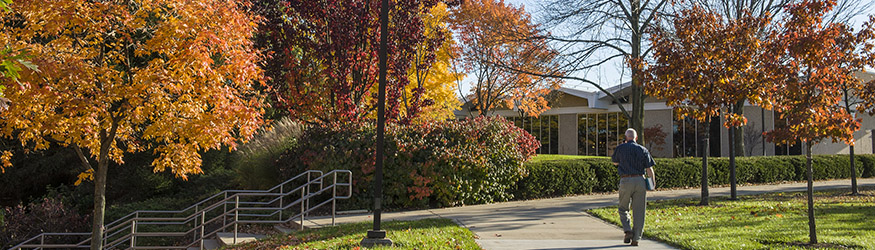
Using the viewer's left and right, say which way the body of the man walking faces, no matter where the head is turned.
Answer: facing away from the viewer

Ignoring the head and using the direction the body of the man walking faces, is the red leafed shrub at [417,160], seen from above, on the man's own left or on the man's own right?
on the man's own left

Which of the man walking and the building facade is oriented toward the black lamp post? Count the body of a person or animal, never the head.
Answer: the building facade

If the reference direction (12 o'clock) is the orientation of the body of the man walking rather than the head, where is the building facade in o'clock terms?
The building facade is roughly at 12 o'clock from the man walking.

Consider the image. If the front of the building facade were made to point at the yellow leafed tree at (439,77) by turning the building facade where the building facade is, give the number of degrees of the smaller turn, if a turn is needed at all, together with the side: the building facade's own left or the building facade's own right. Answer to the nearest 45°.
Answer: approximately 45° to the building facade's own right

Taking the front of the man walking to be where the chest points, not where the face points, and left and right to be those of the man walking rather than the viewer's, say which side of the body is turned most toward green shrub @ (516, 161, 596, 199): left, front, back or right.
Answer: front

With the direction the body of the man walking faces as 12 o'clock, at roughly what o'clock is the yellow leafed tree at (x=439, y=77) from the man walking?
The yellow leafed tree is roughly at 11 o'clock from the man walking.

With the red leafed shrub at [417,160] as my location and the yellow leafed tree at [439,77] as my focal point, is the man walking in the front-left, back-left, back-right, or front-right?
back-right

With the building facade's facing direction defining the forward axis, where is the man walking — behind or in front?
in front

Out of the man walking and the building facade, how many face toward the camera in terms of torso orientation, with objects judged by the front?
1

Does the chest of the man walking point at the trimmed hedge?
yes

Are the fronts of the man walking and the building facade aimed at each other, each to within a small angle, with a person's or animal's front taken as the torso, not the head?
yes

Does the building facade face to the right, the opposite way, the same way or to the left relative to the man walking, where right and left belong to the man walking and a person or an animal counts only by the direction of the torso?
the opposite way

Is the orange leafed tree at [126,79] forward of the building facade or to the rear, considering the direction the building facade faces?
forward
